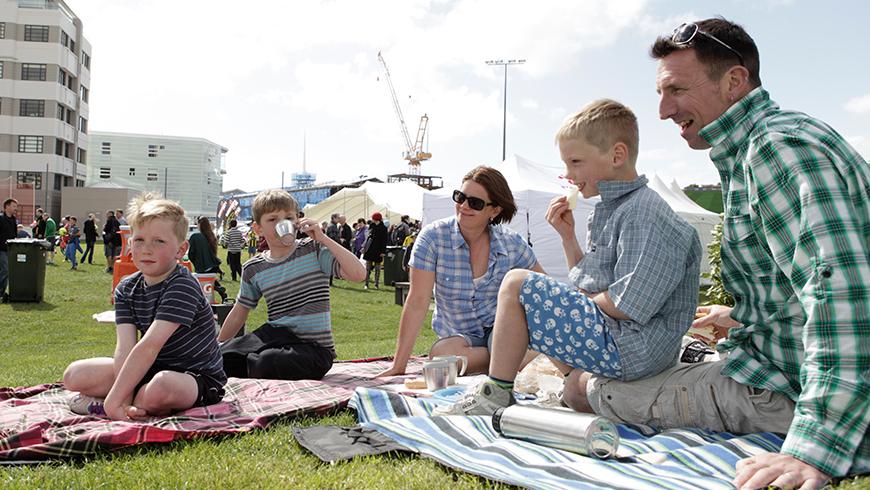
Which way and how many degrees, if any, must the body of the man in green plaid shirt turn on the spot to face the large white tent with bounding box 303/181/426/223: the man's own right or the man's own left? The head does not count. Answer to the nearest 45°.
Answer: approximately 45° to the man's own right

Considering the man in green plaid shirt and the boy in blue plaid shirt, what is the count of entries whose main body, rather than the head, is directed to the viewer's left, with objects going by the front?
2

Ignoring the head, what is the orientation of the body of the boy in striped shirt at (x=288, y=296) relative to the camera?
toward the camera

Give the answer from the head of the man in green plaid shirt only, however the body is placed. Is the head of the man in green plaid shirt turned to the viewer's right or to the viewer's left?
to the viewer's left

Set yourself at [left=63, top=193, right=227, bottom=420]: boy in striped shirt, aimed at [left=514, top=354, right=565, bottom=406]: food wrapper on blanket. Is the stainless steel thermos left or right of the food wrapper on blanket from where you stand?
right

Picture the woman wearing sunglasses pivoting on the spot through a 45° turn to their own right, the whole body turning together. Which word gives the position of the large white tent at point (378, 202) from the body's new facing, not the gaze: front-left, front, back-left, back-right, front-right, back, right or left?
back-right

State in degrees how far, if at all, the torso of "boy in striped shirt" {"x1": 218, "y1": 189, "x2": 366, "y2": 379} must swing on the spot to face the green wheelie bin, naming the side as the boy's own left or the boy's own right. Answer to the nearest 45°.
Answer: approximately 135° to the boy's own right

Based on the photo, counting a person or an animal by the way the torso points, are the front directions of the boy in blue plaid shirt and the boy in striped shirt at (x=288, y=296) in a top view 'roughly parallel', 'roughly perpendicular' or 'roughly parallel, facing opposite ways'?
roughly perpendicular

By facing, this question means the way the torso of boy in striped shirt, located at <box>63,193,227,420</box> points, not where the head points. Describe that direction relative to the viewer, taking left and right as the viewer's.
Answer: facing the viewer and to the left of the viewer

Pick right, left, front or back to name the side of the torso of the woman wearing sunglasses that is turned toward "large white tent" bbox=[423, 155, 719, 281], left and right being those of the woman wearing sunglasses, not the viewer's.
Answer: back

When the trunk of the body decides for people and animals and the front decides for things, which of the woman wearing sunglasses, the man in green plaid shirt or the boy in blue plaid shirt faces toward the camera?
the woman wearing sunglasses

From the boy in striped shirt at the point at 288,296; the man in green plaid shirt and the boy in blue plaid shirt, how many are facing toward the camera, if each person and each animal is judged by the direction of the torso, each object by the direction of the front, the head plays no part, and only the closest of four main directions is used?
1

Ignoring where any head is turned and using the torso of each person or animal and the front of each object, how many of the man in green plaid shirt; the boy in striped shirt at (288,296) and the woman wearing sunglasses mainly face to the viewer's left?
1

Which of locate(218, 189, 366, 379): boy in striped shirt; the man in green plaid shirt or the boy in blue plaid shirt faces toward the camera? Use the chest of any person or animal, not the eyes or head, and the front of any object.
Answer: the boy in striped shirt

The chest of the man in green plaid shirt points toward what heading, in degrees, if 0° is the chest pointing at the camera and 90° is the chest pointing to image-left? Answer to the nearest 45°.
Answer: approximately 90°

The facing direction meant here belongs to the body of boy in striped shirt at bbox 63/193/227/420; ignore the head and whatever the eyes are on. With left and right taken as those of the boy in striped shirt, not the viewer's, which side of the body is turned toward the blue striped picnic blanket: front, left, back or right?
left

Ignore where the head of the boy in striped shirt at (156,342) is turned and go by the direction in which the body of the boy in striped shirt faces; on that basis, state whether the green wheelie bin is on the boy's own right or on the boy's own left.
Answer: on the boy's own right
